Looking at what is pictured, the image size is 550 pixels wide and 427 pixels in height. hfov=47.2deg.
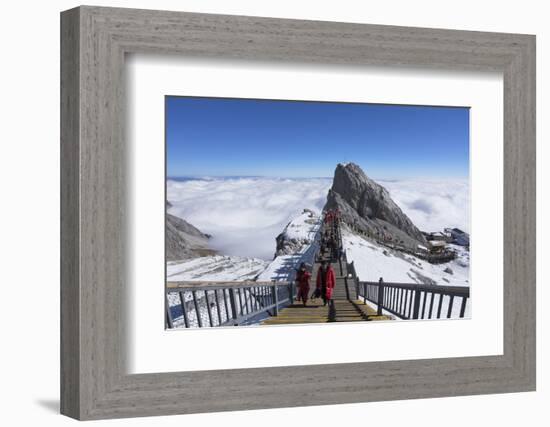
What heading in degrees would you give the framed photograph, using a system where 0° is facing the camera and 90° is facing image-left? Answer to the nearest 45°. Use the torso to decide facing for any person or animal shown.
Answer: approximately 315°
